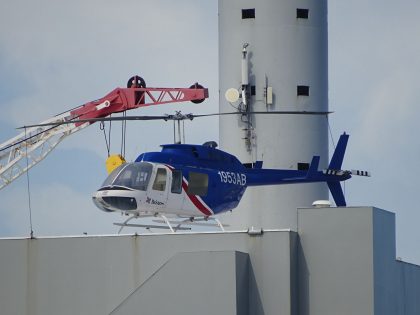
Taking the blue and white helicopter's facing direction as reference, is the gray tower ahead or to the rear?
to the rear

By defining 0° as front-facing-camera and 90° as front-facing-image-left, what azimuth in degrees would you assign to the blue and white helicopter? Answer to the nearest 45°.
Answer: approximately 45°
